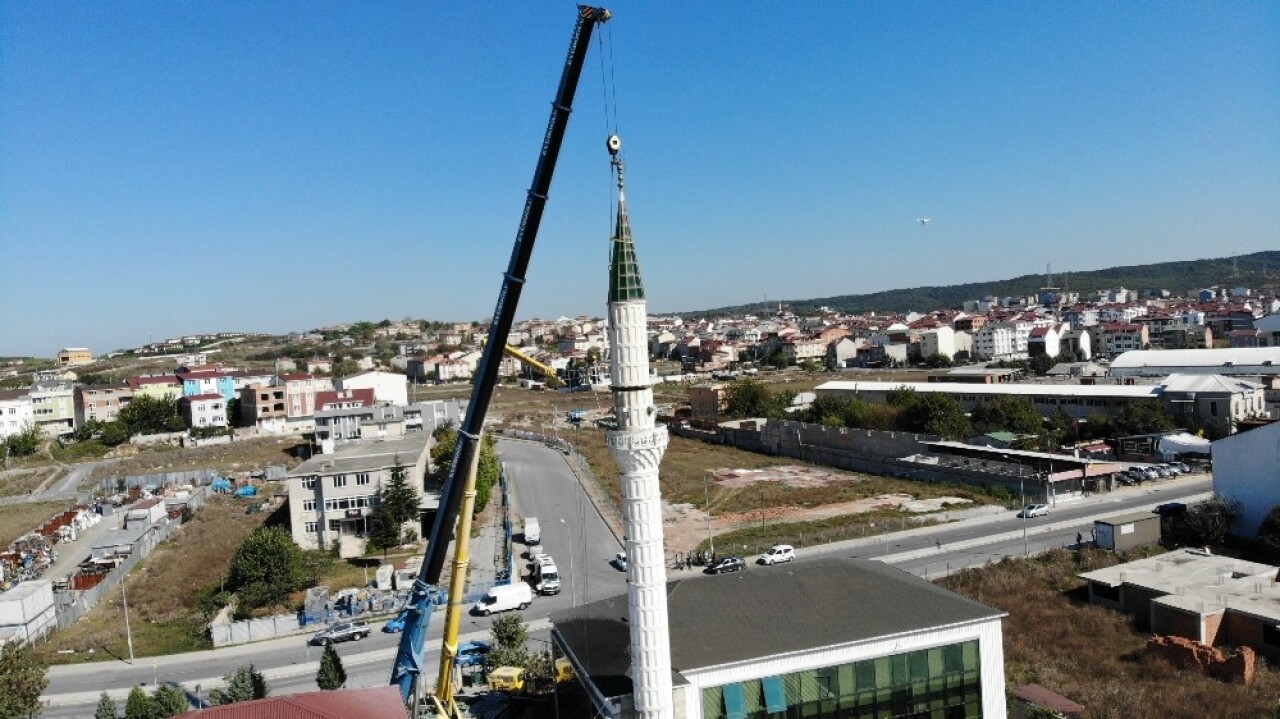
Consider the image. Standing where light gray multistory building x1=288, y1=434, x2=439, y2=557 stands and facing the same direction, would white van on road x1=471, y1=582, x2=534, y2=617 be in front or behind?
in front

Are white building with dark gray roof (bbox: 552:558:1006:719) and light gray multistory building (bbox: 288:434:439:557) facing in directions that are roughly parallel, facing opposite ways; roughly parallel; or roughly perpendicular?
roughly parallel

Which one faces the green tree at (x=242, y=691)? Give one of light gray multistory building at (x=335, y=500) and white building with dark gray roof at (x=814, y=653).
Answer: the light gray multistory building

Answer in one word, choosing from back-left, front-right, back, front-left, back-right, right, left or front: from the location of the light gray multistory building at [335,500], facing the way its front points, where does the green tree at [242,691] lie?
front

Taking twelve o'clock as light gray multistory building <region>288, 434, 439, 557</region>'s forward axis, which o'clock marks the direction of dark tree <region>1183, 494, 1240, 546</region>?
The dark tree is roughly at 10 o'clock from the light gray multistory building.

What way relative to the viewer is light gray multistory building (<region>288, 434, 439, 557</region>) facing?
toward the camera

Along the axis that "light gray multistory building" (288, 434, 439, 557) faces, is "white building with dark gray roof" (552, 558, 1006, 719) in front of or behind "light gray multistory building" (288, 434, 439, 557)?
in front

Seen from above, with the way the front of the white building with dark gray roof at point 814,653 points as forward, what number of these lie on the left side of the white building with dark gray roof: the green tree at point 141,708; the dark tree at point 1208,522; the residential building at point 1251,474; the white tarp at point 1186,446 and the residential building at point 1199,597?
4

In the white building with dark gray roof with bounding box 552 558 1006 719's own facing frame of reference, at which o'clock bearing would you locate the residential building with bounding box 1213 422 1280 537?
The residential building is roughly at 9 o'clock from the white building with dark gray roof.

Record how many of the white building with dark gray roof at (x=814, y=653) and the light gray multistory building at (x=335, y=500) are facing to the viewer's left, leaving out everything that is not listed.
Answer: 0

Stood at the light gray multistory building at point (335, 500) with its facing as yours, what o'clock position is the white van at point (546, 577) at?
The white van is roughly at 11 o'clock from the light gray multistory building.

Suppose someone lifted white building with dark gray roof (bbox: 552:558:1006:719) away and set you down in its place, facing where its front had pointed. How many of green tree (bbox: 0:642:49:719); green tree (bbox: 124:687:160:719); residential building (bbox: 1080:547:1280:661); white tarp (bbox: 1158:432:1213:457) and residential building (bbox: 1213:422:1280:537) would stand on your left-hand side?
3

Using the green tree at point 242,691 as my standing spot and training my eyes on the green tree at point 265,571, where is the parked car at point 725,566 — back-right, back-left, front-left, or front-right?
front-right

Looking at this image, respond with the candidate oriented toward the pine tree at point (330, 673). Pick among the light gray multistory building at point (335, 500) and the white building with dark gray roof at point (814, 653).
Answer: the light gray multistory building

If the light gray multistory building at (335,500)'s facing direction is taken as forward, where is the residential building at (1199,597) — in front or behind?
in front

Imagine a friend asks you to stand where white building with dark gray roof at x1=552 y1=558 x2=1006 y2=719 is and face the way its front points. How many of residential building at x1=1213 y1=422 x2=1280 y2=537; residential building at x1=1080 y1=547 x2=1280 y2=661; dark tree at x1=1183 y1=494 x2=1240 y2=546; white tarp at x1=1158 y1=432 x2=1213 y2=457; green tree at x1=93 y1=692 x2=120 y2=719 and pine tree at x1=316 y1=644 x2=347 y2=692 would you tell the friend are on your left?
4
